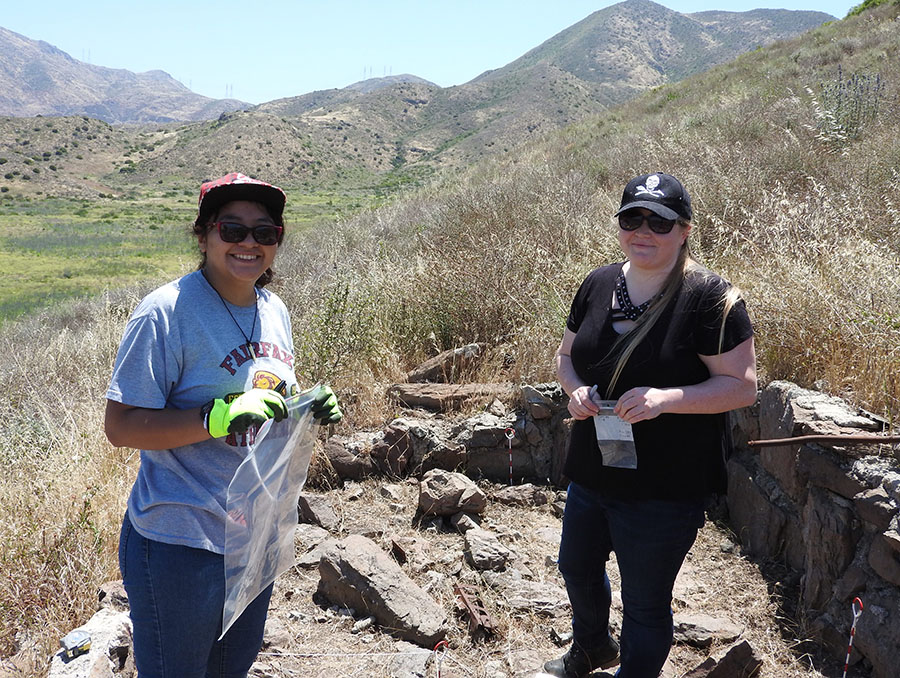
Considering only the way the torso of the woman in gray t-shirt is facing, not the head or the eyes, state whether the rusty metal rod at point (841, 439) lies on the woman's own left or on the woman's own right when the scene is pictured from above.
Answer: on the woman's own left

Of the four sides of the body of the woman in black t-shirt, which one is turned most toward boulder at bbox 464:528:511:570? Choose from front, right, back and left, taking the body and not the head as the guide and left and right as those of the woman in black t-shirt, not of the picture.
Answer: right

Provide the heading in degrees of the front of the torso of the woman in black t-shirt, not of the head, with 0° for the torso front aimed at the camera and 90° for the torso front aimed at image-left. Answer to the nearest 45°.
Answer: approximately 45°

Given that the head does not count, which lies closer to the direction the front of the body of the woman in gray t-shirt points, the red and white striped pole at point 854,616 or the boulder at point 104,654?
the red and white striped pole
